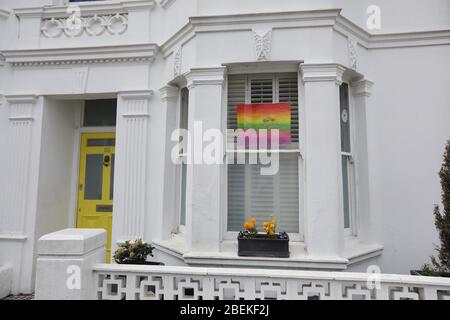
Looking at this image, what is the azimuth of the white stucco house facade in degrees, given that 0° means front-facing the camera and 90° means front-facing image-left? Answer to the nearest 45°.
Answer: approximately 0°
